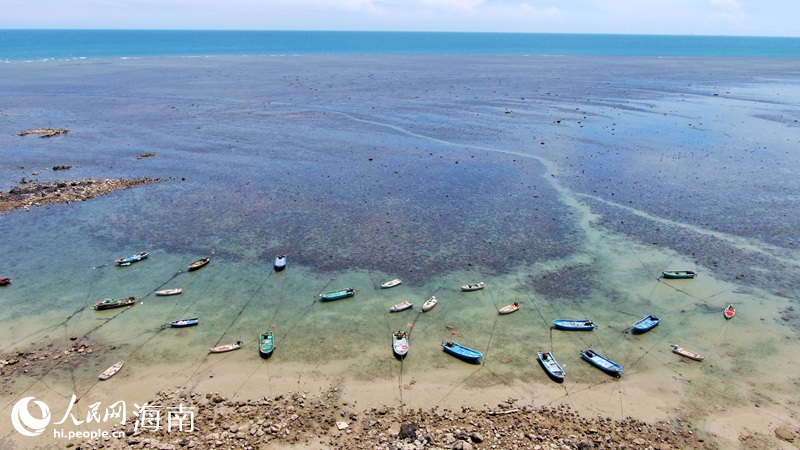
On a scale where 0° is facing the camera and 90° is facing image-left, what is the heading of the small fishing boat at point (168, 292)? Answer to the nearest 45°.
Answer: approximately 90°
